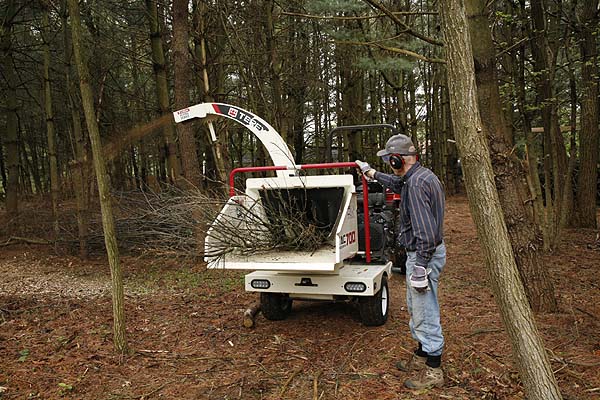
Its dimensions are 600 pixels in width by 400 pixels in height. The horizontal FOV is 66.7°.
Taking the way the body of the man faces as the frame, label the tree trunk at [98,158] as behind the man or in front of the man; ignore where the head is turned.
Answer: in front

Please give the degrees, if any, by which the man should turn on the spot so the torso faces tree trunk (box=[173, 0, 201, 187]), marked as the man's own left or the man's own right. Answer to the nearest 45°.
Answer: approximately 45° to the man's own right

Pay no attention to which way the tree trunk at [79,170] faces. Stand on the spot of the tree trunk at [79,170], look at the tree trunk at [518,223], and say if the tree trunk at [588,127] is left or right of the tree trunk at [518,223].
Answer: left

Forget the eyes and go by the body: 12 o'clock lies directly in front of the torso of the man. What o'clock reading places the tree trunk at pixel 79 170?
The tree trunk is roughly at 1 o'clock from the man.

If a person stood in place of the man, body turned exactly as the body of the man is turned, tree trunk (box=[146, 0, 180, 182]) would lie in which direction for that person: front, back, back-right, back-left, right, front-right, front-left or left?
front-right

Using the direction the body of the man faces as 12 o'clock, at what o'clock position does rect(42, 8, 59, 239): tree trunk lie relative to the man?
The tree trunk is roughly at 1 o'clock from the man.

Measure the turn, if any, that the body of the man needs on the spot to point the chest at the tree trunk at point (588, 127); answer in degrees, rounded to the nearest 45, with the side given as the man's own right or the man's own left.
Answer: approximately 135° to the man's own right

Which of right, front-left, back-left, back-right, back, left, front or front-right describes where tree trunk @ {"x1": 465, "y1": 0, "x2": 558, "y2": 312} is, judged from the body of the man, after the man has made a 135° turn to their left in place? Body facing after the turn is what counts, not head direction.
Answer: left

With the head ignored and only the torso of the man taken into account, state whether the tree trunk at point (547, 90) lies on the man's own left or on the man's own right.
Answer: on the man's own right

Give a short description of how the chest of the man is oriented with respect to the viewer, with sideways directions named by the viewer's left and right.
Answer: facing to the left of the viewer

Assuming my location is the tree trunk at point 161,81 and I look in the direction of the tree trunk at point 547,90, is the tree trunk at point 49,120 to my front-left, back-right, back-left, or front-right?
back-right
